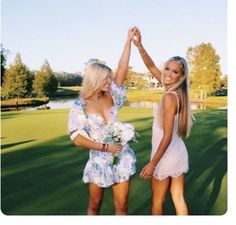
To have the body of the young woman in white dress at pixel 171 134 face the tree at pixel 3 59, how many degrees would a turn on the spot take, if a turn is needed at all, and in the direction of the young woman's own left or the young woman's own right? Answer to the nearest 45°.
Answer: approximately 45° to the young woman's own right

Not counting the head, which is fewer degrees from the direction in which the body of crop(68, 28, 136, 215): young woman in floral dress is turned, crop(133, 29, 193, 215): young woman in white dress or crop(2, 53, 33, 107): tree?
the young woman in white dress

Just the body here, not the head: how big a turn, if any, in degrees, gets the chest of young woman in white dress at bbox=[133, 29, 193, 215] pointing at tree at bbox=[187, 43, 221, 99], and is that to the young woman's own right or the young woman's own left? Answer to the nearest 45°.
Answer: approximately 90° to the young woman's own right

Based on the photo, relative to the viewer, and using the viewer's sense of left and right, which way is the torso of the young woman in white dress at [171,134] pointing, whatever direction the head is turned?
facing to the left of the viewer

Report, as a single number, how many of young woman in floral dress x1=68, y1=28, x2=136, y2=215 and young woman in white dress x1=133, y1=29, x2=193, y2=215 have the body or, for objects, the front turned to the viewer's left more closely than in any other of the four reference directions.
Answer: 1

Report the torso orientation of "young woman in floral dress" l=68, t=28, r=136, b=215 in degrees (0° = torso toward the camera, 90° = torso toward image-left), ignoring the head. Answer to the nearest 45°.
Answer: approximately 315°

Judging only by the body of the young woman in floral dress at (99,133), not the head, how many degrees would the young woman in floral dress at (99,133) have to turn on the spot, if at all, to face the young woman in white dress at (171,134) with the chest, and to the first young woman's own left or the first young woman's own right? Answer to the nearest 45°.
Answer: approximately 45° to the first young woman's own left

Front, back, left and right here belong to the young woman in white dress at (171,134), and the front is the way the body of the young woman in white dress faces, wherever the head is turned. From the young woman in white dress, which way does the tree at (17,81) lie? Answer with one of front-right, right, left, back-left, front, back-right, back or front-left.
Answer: front-right
